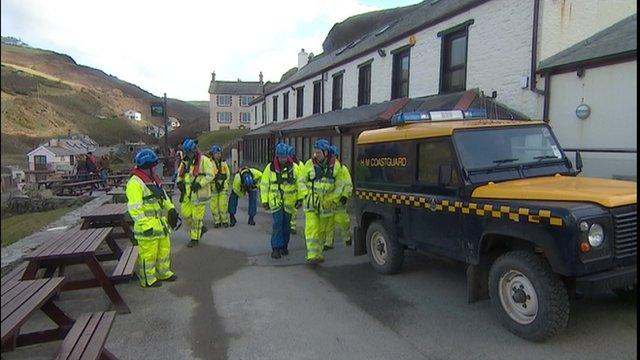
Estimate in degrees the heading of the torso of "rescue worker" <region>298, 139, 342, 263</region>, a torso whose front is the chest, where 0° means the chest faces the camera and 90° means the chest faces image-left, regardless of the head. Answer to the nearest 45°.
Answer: approximately 0°

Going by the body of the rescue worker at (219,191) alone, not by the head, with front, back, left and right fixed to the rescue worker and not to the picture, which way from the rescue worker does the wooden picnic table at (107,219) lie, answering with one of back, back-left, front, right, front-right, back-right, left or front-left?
front-right

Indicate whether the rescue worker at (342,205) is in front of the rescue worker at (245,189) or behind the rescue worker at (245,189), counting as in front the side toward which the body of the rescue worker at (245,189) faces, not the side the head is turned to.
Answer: in front

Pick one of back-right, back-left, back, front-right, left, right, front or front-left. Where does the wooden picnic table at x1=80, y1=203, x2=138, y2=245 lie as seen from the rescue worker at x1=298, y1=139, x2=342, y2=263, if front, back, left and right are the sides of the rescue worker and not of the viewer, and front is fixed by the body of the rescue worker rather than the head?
right

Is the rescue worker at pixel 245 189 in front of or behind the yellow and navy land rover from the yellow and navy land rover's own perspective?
behind

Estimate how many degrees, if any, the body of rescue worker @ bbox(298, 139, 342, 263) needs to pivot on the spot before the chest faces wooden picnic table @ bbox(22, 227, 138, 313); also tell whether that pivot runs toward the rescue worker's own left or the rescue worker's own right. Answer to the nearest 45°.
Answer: approximately 45° to the rescue worker's own right

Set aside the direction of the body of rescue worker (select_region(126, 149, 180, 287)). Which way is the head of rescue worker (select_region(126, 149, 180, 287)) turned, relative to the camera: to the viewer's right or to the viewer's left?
to the viewer's right

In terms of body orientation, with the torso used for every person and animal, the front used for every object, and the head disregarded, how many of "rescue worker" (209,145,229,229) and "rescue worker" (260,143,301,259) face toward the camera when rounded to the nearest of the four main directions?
2

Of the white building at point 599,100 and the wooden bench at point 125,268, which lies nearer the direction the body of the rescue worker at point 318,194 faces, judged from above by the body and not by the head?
the wooden bench

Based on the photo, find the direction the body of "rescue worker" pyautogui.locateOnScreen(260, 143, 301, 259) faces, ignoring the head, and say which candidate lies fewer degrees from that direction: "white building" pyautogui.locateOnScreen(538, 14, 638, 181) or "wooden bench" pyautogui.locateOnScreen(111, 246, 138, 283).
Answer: the wooden bench
